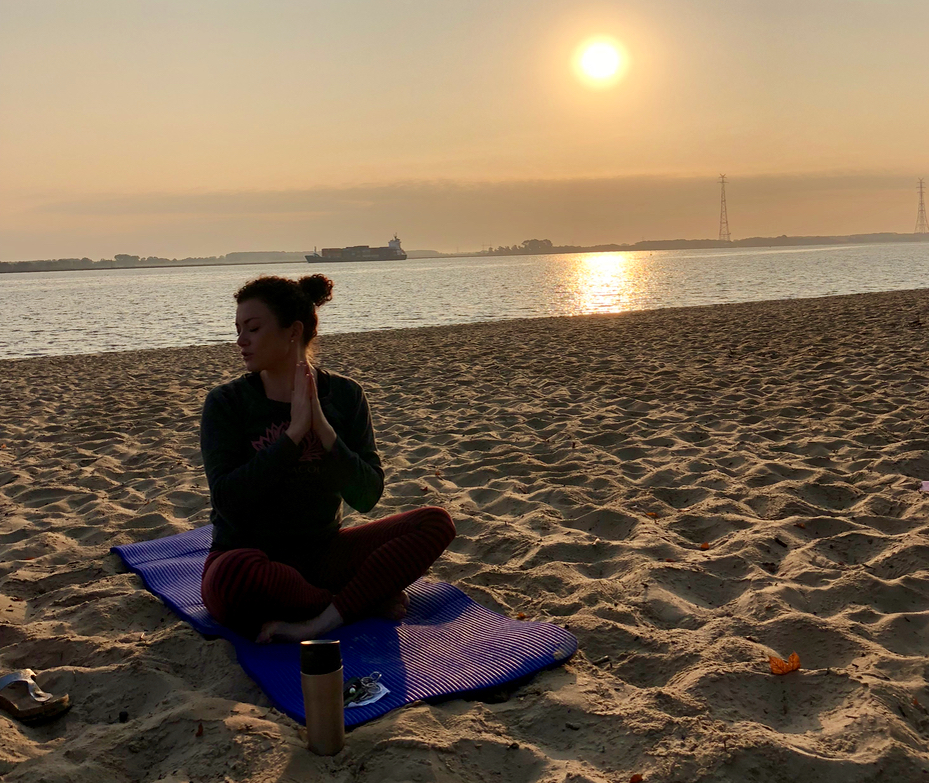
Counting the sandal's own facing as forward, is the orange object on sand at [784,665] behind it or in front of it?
in front

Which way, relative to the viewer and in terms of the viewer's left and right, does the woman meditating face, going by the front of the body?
facing the viewer and to the right of the viewer

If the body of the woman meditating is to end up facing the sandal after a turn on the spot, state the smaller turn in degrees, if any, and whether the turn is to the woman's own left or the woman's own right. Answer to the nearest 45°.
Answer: approximately 90° to the woman's own right

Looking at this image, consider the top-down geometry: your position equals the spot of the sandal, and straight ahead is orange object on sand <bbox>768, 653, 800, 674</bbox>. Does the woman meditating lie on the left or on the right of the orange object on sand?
left

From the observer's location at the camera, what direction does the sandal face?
facing to the right of the viewer

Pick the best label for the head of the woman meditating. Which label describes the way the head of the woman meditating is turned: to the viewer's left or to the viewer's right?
to the viewer's left

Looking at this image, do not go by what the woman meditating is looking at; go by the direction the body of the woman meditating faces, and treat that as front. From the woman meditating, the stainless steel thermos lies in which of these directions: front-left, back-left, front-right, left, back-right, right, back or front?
front-right
